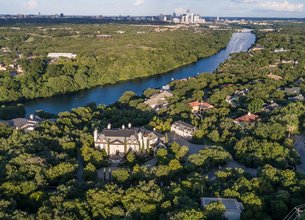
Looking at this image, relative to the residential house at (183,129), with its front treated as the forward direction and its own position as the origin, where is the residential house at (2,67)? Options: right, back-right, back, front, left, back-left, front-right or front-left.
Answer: right

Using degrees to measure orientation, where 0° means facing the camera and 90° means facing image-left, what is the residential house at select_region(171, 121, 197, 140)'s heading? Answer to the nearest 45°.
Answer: approximately 45°

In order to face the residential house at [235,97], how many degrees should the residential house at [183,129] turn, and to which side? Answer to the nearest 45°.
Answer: approximately 180°

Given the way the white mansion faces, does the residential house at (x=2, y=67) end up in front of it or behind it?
behind

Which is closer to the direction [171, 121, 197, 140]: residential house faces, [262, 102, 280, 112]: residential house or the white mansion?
the white mansion

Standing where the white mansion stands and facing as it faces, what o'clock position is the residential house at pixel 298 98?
The residential house is roughly at 8 o'clock from the white mansion.

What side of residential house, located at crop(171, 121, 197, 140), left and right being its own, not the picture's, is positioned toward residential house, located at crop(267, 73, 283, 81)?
back

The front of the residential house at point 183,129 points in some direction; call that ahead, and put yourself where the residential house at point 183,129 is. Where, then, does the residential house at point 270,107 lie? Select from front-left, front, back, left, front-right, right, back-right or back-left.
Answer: back

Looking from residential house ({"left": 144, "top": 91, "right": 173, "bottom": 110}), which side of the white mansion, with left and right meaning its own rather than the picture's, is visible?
back

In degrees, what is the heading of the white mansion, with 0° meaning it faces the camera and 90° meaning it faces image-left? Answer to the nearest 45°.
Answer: approximately 0°

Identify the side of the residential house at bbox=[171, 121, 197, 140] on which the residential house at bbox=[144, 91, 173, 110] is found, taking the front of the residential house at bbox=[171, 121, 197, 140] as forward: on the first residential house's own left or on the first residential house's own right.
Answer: on the first residential house's own right

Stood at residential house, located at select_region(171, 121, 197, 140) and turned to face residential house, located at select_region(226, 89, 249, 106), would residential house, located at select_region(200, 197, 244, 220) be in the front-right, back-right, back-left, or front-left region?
back-right

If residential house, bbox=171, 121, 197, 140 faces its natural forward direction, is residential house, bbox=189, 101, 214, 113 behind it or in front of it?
behind

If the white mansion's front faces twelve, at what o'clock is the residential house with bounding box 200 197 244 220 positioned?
The residential house is roughly at 11 o'clock from the white mansion.

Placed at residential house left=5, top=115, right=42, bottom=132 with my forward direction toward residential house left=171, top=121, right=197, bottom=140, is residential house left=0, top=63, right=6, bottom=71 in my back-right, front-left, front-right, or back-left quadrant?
back-left

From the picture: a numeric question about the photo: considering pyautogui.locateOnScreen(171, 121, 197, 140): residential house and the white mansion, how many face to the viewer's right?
0
